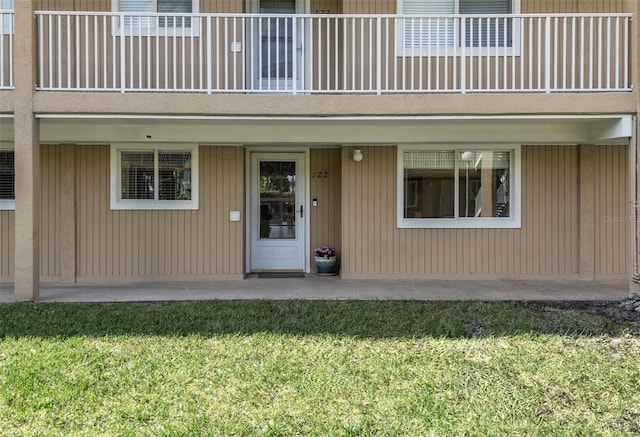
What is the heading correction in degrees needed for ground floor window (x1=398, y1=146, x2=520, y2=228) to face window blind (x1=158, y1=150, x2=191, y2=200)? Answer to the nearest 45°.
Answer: approximately 90° to its right

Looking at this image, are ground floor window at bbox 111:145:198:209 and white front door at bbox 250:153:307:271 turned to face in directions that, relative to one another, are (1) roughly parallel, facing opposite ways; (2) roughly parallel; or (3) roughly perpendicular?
roughly parallel

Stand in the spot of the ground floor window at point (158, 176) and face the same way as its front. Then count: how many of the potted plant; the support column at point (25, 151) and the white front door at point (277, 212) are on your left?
2

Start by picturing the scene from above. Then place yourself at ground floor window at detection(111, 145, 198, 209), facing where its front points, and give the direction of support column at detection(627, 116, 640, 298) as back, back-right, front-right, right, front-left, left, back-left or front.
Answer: front-left

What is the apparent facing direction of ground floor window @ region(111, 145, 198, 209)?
toward the camera

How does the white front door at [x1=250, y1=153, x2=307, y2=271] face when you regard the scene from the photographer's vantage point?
facing the viewer

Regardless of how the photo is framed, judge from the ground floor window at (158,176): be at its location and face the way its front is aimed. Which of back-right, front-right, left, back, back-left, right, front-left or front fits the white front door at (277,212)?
left

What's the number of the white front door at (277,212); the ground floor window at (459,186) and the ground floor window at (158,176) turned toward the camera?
3

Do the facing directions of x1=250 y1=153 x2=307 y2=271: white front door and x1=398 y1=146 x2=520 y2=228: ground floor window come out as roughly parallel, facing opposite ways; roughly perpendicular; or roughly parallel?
roughly parallel

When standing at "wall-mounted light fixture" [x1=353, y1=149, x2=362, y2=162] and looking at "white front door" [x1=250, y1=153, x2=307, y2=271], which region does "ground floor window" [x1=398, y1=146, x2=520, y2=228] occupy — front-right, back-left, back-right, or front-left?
back-right

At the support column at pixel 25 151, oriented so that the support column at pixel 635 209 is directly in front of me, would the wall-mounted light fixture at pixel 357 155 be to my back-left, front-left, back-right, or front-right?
front-left

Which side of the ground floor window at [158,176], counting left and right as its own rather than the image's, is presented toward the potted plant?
left
